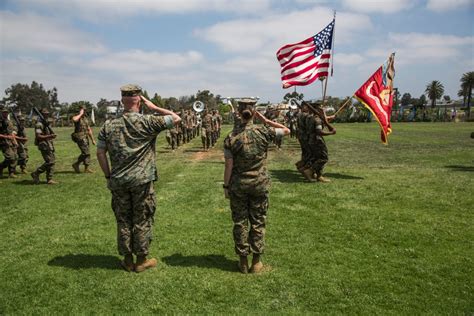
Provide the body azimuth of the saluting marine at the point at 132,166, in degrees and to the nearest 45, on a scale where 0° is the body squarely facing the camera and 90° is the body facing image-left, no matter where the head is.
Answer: approximately 180°

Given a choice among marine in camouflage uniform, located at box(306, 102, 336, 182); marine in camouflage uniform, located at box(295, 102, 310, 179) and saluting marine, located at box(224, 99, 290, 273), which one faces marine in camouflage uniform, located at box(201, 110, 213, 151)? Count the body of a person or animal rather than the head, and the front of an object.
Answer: the saluting marine

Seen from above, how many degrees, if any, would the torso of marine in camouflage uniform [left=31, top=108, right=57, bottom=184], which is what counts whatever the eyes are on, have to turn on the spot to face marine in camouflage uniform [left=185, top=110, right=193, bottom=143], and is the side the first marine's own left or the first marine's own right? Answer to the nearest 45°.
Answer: approximately 45° to the first marine's own left

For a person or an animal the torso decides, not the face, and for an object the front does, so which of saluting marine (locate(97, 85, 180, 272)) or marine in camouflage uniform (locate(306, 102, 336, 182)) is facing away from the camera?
the saluting marine

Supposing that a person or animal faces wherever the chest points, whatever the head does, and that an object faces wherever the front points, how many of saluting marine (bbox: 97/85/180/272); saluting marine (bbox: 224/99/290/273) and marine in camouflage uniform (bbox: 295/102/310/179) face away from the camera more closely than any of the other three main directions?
2

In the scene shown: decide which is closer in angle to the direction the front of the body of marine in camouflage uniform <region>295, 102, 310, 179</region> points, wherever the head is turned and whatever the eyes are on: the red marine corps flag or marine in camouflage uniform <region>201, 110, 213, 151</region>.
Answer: the red marine corps flag

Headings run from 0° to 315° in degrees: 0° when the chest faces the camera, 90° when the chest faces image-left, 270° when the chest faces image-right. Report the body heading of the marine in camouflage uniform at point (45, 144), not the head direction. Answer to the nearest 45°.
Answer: approximately 270°

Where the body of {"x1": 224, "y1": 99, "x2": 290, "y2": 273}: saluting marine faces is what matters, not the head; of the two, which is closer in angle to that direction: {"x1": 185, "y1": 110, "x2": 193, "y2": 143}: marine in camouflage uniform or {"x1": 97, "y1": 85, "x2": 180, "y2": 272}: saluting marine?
the marine in camouflage uniform

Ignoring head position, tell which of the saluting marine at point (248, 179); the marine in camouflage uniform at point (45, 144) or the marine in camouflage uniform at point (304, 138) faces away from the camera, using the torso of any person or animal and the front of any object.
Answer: the saluting marine

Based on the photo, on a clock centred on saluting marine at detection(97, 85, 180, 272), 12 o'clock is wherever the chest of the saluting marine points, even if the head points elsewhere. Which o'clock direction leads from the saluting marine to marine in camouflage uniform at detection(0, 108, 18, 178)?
The marine in camouflage uniform is roughly at 11 o'clock from the saluting marine.

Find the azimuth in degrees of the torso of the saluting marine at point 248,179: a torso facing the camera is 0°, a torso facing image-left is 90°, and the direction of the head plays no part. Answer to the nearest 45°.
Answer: approximately 180°
